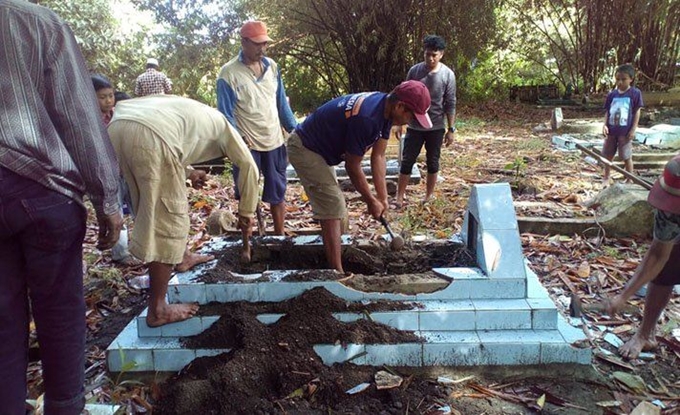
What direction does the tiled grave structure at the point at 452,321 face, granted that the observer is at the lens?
facing to the left of the viewer

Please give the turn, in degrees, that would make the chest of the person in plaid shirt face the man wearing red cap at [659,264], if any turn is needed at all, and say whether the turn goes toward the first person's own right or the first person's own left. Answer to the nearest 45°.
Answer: approximately 180°

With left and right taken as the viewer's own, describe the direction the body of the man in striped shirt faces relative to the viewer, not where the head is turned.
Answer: facing away from the viewer

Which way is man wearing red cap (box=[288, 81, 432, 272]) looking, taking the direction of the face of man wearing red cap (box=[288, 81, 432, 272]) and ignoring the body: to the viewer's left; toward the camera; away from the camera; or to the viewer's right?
to the viewer's right

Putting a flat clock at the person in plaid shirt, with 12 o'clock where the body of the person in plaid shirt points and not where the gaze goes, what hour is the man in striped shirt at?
The man in striped shirt is roughly at 6 o'clock from the person in plaid shirt.

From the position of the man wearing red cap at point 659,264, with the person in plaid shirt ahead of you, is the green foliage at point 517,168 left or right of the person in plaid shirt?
right

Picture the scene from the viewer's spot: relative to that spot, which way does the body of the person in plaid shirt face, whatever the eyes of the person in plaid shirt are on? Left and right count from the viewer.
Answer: facing away from the viewer

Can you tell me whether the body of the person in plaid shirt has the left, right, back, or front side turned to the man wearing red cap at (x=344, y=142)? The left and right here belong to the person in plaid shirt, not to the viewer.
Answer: back

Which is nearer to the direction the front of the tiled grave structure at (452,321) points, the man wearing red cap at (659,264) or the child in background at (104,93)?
the child in background

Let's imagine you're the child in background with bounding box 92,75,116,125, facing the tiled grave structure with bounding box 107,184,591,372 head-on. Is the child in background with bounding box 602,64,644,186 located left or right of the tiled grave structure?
left
